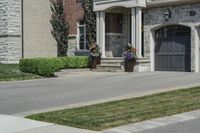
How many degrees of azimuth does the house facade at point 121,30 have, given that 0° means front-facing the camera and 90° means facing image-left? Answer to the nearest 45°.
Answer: approximately 0°

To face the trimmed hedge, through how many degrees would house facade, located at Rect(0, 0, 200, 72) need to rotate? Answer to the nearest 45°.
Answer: approximately 45° to its right

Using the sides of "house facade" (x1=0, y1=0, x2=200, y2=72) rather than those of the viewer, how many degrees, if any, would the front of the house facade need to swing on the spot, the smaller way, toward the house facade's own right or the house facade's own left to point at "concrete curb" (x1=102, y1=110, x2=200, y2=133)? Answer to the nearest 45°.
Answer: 0° — it already faces it

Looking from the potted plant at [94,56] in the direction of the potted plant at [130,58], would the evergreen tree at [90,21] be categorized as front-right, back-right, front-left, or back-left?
back-left
